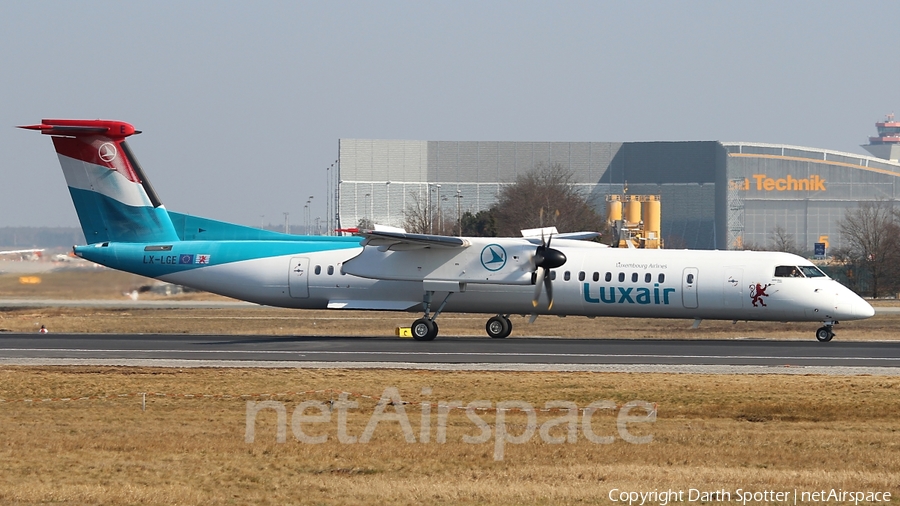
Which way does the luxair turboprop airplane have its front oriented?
to the viewer's right
